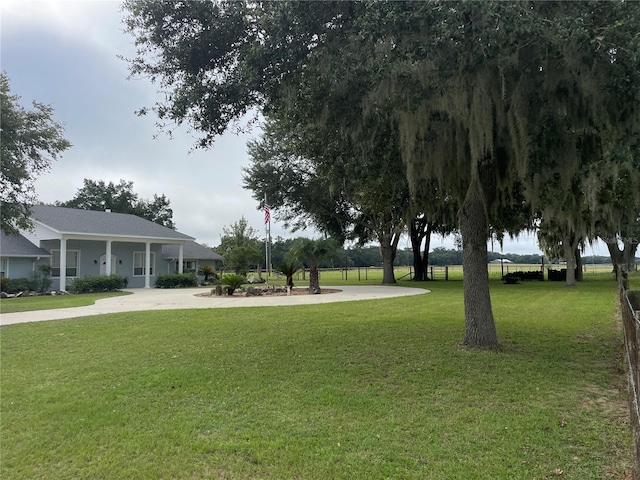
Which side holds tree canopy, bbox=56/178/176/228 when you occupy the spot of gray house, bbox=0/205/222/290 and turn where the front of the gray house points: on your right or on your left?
on your left

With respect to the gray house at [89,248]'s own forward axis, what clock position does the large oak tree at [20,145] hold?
The large oak tree is roughly at 2 o'clock from the gray house.

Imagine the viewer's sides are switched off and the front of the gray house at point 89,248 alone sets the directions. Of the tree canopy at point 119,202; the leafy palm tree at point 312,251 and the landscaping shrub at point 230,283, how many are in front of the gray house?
2

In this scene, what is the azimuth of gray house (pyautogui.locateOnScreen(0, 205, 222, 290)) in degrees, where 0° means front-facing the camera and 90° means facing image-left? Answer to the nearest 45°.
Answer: approximately 315°

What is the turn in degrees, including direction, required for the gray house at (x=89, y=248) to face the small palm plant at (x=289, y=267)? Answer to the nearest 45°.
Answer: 0° — it already faces it

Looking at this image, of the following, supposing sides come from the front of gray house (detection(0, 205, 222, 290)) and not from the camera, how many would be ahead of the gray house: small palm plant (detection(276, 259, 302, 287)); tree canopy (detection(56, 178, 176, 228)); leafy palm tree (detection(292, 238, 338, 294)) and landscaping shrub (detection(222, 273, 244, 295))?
3

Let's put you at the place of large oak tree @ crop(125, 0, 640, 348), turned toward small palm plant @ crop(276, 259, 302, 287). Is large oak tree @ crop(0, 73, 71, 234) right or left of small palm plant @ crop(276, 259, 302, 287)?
left

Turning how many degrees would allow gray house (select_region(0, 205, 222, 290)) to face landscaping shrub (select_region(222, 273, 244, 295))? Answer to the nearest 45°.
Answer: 0° — it already faces it

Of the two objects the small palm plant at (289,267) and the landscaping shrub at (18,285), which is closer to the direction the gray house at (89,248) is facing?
the small palm plant

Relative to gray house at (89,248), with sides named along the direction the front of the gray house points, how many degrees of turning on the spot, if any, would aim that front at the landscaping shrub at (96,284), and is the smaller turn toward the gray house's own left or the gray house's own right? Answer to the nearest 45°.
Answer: approximately 45° to the gray house's own right

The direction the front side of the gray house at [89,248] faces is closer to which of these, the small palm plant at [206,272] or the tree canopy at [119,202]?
the small palm plant

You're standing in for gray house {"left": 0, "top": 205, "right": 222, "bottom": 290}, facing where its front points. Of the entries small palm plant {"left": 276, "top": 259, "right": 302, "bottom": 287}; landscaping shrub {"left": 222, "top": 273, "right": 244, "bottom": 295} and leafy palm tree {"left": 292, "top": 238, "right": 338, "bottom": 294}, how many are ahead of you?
3
